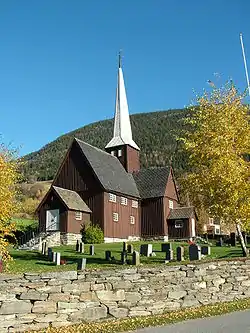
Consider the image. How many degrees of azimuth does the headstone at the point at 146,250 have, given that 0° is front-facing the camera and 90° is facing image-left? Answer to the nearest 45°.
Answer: approximately 45°

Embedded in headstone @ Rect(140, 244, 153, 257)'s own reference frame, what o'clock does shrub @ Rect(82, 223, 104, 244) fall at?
The shrub is roughly at 4 o'clock from the headstone.

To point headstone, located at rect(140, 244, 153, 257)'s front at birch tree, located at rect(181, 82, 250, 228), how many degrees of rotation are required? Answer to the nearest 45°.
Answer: approximately 90° to its left

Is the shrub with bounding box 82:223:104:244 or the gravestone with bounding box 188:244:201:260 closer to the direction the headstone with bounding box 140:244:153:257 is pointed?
the gravestone

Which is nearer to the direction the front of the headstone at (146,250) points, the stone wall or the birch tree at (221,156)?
the stone wall
